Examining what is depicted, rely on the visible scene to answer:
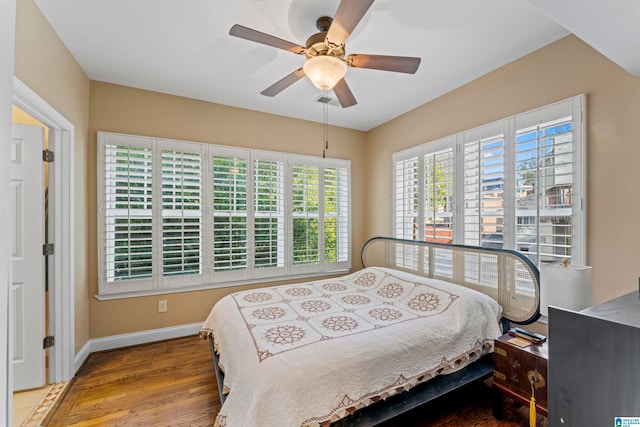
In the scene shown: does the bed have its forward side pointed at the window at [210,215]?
no

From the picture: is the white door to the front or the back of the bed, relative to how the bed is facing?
to the front

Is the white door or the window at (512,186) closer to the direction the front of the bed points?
the white door

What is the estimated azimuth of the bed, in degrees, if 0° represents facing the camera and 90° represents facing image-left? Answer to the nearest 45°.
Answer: approximately 45°

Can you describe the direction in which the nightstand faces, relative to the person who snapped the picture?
facing the viewer and to the left of the viewer

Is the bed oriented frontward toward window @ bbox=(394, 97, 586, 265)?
no

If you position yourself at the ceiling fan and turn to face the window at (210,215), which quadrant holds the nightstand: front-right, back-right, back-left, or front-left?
back-right
